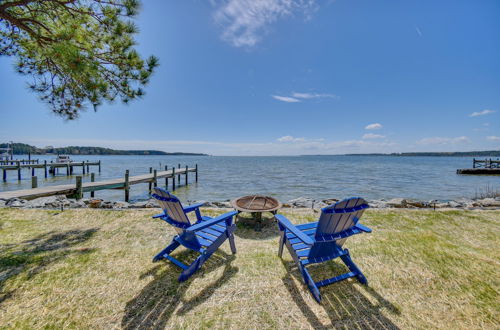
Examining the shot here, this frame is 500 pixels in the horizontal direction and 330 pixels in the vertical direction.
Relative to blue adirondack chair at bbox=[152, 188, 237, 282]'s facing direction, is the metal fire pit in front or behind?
in front

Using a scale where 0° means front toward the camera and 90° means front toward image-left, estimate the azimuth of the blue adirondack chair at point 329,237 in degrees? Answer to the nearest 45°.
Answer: approximately 135°

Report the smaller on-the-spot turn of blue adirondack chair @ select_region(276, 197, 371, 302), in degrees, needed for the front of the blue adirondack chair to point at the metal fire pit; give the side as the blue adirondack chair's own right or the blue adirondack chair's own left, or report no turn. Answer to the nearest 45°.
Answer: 0° — it already faces it

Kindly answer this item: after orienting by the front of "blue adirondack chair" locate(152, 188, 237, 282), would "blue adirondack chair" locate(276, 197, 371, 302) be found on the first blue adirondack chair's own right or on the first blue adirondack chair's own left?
on the first blue adirondack chair's own right

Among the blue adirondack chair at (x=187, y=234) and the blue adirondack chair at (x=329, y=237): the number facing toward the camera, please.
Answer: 0

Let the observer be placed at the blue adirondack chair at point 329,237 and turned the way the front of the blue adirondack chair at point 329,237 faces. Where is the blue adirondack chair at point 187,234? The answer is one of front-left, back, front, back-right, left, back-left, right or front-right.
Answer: front-left

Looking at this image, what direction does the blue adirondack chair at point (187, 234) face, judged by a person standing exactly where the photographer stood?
facing away from the viewer and to the right of the viewer
